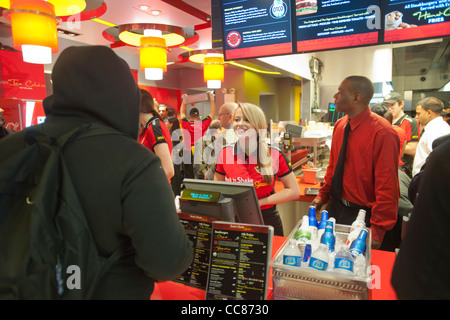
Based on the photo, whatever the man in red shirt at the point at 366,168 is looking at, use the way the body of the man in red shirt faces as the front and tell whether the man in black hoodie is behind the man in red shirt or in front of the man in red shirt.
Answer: in front

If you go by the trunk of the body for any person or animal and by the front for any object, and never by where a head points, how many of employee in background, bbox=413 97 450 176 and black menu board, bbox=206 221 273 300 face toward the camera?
1

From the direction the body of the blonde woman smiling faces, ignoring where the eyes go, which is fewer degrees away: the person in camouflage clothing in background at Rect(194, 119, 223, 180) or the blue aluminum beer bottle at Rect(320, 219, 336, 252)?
the blue aluminum beer bottle

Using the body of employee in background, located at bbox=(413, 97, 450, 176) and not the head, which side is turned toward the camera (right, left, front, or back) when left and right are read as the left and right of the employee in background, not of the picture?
left

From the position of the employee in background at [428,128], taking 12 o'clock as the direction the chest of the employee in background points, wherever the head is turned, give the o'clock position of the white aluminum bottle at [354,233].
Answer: The white aluminum bottle is roughly at 9 o'clock from the employee in background.

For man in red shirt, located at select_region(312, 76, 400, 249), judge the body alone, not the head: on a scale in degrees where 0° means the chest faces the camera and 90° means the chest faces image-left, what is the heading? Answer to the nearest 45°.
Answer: approximately 45°

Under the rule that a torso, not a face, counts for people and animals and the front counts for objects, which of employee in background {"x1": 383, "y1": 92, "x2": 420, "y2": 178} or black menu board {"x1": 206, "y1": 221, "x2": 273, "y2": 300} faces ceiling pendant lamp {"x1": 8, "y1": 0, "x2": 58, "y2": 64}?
the employee in background

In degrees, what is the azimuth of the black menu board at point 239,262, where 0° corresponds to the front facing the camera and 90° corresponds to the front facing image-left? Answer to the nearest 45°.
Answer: approximately 0°

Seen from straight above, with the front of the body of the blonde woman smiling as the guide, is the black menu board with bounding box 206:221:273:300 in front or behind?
in front
